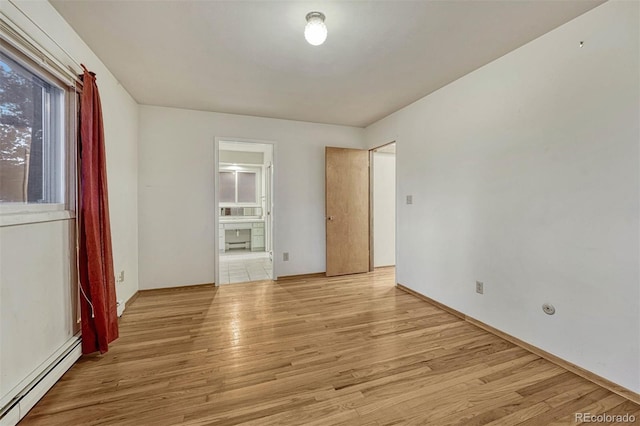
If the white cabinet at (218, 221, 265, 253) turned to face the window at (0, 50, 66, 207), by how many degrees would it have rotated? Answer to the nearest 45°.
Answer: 0° — it already faces it

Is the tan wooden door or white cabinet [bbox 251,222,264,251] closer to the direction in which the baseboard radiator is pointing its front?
the tan wooden door

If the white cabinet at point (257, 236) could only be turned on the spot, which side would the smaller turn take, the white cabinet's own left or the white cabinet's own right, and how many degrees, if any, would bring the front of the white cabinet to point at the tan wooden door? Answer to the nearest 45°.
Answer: approximately 45° to the white cabinet's own left

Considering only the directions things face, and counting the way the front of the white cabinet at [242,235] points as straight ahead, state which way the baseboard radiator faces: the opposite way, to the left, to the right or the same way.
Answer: to the left
